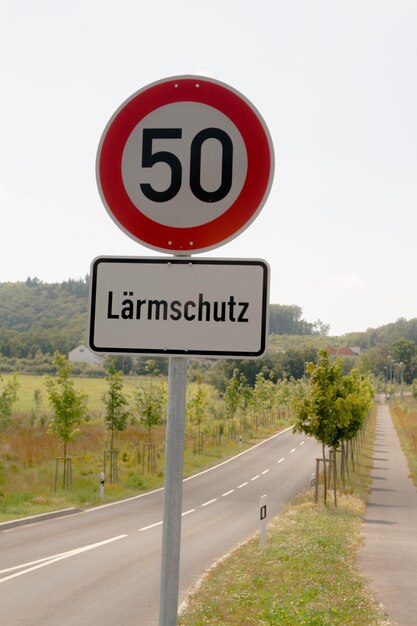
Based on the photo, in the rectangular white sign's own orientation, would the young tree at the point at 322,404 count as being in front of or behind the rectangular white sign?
behind

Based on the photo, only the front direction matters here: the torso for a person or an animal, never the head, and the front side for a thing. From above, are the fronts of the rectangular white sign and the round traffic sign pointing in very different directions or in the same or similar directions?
same or similar directions

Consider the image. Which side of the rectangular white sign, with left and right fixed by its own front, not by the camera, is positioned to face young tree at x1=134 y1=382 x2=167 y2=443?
back

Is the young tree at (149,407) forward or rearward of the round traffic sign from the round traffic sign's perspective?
rearward

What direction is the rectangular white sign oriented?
toward the camera

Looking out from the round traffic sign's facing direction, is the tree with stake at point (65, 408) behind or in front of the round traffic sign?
behind

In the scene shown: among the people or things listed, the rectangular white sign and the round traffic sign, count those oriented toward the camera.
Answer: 2

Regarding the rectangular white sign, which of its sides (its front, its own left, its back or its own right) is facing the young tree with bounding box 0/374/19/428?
back

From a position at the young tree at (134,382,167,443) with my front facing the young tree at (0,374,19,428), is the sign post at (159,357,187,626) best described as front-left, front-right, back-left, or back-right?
back-left

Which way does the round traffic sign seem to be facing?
toward the camera

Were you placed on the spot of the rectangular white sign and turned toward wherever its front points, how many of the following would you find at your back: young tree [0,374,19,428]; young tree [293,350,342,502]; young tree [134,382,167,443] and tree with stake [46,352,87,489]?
4
